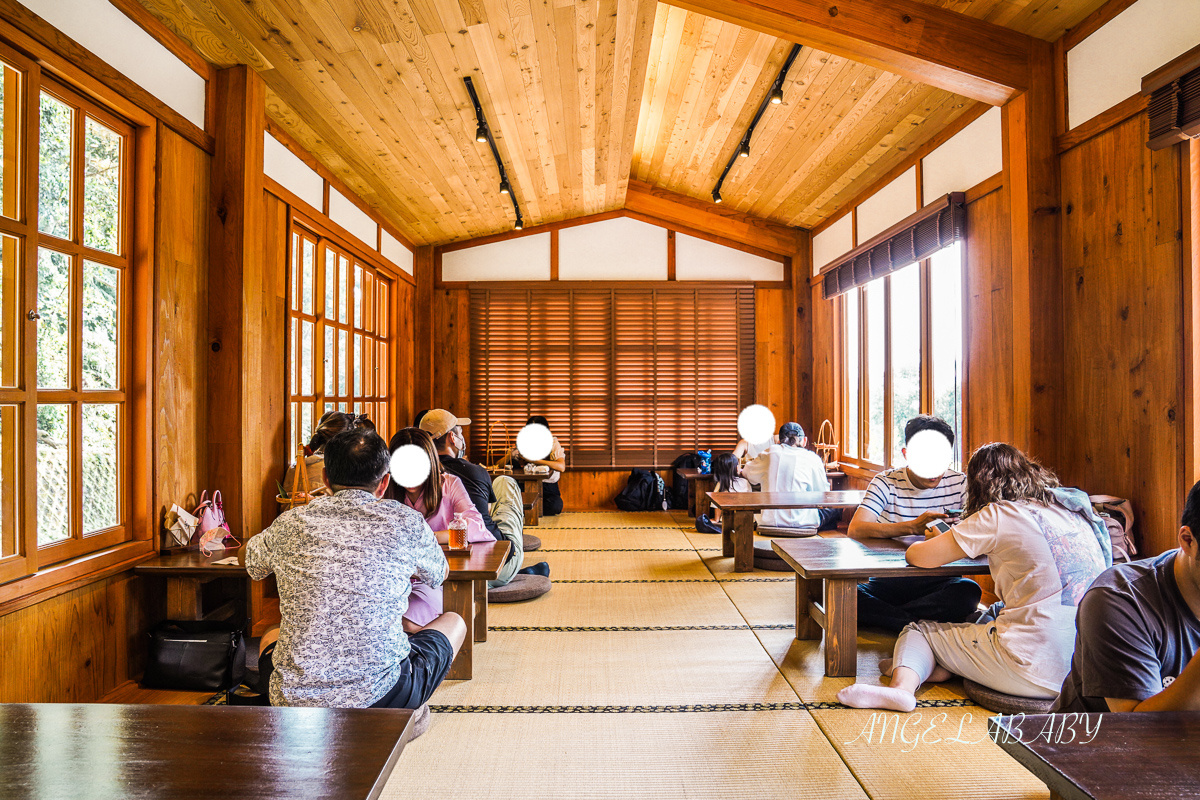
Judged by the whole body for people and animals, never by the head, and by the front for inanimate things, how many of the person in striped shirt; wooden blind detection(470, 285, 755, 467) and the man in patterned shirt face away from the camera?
1

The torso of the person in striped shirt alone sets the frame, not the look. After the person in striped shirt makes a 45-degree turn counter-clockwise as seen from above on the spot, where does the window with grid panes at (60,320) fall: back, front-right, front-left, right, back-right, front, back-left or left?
right

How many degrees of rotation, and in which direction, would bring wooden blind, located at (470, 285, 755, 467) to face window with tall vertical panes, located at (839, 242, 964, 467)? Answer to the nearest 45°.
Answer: approximately 45° to its left

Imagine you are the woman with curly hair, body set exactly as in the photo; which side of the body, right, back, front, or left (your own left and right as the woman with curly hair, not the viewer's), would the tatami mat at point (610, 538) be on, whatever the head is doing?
front

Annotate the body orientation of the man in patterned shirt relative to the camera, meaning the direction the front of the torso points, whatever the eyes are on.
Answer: away from the camera

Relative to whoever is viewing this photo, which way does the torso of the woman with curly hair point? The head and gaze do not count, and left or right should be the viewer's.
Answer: facing away from the viewer and to the left of the viewer

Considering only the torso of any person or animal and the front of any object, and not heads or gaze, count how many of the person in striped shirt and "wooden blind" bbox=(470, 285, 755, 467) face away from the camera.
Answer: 0

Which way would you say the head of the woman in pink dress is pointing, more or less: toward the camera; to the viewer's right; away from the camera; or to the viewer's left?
toward the camera

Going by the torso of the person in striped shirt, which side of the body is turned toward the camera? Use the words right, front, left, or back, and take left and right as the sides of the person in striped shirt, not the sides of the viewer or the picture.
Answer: front

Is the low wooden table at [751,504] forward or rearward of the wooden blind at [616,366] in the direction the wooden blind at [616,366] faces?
forward

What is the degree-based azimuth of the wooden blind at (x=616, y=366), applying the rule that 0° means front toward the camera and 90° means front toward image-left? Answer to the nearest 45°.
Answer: approximately 0°

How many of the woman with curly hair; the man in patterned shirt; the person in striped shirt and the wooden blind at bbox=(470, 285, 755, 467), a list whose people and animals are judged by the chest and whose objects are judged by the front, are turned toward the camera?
2

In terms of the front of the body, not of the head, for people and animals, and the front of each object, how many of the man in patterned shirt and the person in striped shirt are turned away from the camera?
1

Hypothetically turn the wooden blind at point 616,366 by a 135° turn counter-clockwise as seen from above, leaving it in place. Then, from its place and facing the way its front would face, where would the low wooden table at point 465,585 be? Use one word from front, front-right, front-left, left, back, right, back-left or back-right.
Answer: back-right

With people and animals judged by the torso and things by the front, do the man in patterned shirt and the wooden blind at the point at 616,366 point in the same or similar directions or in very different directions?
very different directions

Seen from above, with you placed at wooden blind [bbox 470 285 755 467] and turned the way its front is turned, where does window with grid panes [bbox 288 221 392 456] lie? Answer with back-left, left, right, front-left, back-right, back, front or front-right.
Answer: front-right

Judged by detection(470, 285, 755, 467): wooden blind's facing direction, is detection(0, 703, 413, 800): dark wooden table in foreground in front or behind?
in front

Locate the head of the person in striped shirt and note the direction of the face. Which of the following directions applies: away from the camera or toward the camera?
toward the camera
